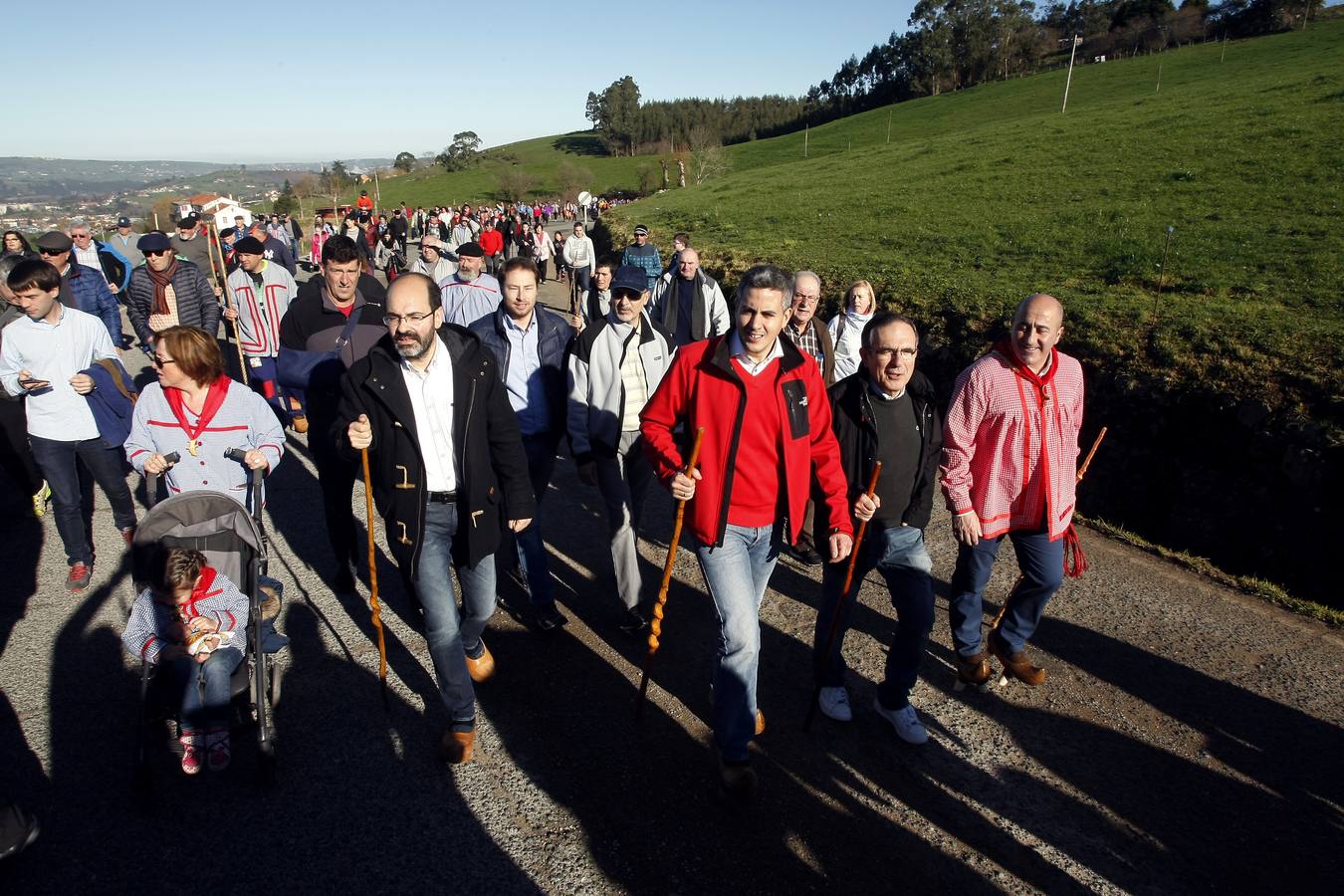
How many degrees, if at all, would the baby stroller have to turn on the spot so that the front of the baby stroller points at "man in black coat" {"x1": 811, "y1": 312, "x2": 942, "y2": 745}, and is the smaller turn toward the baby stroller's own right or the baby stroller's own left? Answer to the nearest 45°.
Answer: approximately 45° to the baby stroller's own left

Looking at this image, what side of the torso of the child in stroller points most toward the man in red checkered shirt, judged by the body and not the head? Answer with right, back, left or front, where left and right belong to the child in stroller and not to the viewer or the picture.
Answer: left

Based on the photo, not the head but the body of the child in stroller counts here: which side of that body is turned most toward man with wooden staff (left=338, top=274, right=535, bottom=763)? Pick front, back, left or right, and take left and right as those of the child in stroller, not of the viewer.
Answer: left

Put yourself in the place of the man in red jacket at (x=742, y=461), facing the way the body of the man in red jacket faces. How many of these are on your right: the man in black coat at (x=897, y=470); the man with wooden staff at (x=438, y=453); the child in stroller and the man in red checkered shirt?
2

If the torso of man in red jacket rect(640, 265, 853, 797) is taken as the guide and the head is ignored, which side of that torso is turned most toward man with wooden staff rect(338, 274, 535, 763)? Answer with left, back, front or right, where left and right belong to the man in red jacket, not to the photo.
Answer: right

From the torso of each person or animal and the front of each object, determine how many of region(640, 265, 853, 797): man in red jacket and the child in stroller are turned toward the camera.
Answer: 2

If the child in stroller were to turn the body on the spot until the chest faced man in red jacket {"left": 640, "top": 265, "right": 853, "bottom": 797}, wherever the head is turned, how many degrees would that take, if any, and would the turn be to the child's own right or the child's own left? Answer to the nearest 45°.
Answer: approximately 45° to the child's own left

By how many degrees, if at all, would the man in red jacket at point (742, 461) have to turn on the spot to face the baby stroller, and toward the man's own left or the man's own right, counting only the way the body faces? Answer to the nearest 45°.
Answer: approximately 90° to the man's own right

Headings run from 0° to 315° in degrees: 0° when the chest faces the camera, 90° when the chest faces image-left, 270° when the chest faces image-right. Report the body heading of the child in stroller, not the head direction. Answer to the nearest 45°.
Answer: approximately 0°

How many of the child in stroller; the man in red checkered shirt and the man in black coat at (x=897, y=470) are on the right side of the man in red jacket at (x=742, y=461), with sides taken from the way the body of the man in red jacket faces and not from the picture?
1
